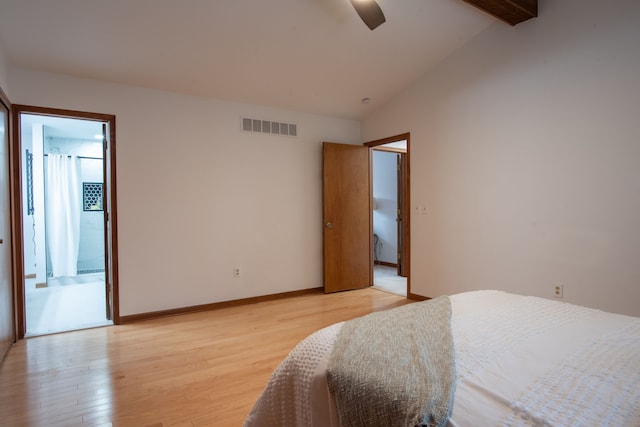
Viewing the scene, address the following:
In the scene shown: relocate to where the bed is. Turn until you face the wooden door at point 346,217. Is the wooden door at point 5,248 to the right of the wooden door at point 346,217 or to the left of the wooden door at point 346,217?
left

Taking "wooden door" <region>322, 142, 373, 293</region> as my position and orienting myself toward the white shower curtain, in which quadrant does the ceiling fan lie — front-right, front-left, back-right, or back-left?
back-left

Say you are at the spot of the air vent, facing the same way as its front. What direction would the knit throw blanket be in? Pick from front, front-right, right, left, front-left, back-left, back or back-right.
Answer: front-right

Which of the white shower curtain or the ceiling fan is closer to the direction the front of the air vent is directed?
the ceiling fan

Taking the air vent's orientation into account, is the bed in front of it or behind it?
in front

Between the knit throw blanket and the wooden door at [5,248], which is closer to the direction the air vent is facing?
the knit throw blanket

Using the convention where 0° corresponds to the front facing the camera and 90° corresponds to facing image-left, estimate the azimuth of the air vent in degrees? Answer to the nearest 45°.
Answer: approximately 315°

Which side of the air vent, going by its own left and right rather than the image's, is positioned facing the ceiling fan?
front

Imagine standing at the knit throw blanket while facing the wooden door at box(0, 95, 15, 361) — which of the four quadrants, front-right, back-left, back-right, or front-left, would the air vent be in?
front-right
